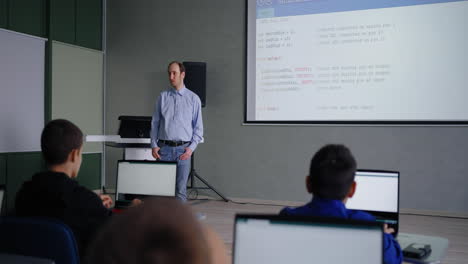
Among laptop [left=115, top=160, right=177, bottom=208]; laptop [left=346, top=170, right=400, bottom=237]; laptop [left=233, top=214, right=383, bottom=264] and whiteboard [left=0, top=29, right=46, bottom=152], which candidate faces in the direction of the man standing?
the whiteboard

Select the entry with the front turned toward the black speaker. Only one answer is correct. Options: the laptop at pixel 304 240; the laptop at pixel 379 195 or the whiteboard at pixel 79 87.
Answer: the whiteboard

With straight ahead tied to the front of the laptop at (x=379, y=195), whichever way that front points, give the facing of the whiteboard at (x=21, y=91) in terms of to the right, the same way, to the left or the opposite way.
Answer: to the left

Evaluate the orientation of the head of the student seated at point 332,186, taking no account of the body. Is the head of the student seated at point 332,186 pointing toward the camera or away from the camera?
away from the camera

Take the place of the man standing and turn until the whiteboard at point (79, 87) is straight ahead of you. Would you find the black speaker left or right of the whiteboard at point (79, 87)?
right

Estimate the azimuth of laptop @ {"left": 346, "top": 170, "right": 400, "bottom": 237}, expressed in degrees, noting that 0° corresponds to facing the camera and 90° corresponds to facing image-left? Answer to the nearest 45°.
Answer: approximately 0°

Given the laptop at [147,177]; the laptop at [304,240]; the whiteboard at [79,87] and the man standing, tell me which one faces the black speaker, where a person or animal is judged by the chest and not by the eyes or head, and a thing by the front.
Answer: the whiteboard

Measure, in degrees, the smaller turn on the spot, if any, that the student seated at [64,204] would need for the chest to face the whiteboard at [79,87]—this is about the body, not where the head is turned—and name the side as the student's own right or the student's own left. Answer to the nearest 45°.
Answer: approximately 45° to the student's own left

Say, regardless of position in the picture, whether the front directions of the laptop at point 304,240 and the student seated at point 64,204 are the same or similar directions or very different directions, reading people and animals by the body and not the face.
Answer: very different directions

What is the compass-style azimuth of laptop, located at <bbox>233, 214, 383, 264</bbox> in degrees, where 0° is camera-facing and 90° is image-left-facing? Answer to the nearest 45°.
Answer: approximately 0°

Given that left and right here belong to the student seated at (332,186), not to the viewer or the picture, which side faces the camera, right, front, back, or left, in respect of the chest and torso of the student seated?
back

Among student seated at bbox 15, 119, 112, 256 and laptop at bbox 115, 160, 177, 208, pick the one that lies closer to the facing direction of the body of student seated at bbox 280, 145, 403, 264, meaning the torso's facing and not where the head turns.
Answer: the laptop

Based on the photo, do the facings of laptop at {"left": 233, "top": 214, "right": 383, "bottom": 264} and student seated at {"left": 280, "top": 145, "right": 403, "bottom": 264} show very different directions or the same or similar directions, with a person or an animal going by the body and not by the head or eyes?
very different directions

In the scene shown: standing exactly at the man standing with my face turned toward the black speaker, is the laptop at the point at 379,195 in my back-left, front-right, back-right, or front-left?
back-right
